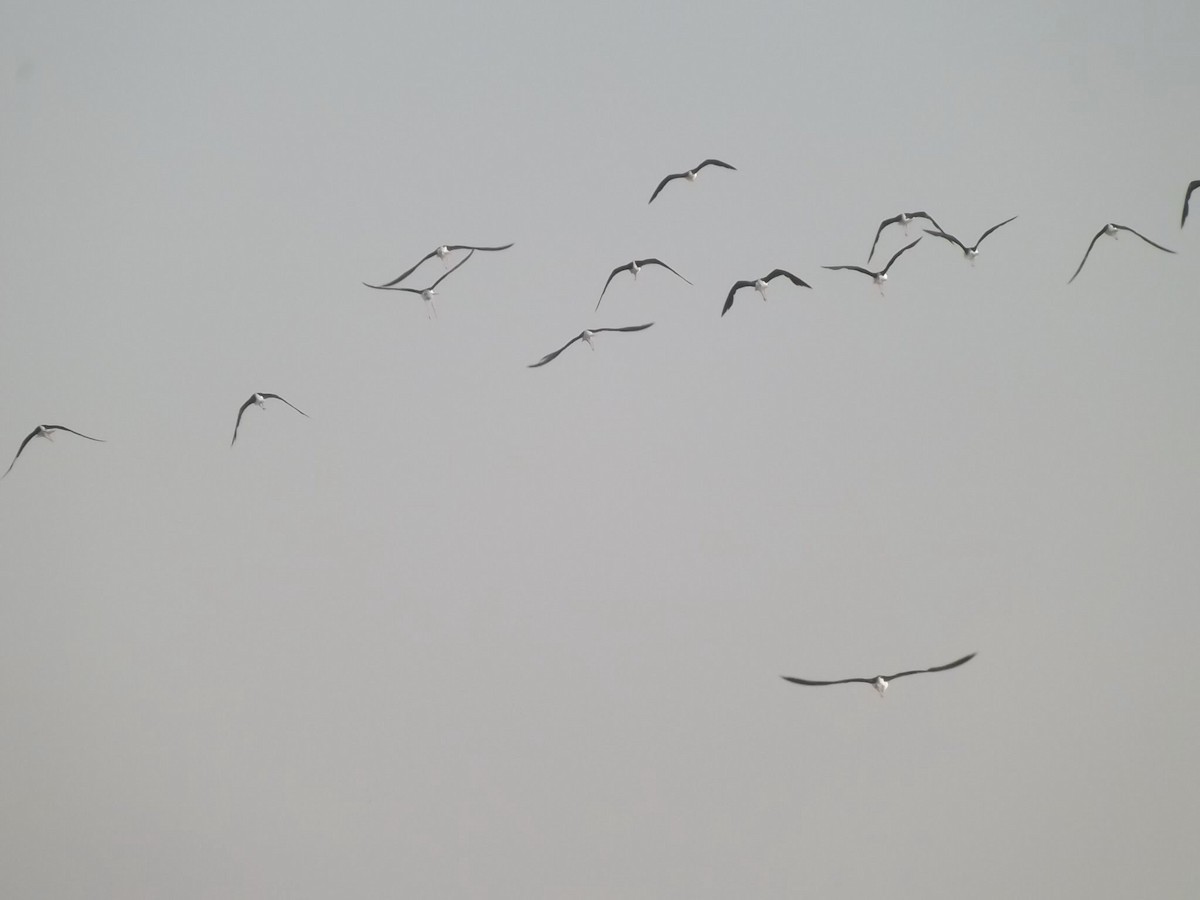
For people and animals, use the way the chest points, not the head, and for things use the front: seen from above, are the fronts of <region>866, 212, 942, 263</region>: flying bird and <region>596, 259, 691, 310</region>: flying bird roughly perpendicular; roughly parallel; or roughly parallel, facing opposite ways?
roughly parallel

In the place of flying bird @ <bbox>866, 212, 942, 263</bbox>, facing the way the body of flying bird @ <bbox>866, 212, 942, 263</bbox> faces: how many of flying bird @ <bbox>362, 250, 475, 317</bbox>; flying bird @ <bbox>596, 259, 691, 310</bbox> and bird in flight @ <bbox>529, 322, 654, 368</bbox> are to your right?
0

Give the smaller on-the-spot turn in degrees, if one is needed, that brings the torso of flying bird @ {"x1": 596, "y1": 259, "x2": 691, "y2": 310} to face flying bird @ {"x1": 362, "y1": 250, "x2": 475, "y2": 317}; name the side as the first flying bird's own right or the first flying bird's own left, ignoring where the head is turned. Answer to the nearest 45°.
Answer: approximately 90° to the first flying bird's own left

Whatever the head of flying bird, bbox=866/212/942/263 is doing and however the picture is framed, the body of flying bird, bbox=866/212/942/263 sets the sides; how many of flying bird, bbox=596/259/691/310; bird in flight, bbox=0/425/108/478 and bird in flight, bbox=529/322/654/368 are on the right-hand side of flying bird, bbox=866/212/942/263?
0

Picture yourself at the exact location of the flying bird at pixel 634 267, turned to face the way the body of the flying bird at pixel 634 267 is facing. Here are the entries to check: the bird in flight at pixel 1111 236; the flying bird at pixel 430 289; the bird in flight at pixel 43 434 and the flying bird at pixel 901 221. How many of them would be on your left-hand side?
2

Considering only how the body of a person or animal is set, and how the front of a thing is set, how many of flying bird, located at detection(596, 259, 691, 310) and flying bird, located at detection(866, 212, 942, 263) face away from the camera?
2

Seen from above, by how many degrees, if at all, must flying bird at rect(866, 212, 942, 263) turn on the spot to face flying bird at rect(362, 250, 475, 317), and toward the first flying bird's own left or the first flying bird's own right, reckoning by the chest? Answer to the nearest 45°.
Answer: approximately 90° to the first flying bird's own left

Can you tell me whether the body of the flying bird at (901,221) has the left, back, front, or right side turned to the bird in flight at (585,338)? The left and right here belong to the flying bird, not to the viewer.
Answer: left

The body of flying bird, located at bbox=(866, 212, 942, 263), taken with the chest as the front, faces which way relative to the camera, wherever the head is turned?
away from the camera

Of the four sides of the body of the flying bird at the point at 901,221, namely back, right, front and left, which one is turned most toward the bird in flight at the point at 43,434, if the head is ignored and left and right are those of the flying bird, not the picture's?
left

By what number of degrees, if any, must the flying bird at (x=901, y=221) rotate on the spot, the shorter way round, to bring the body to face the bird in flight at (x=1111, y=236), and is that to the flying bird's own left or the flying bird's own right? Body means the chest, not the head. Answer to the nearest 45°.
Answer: approximately 45° to the flying bird's own right

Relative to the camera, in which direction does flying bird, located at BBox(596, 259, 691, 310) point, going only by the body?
away from the camera
